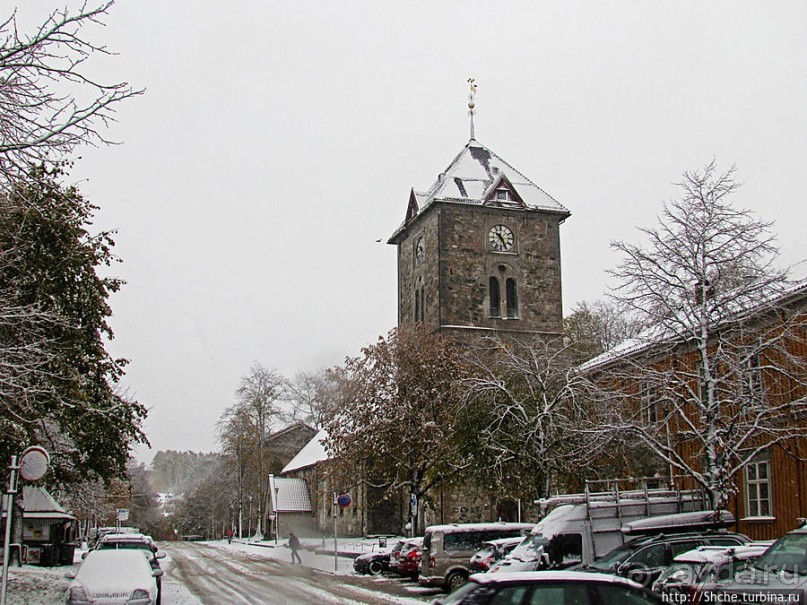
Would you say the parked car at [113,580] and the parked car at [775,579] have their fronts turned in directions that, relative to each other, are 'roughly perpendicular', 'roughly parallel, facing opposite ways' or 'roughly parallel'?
roughly perpendicular

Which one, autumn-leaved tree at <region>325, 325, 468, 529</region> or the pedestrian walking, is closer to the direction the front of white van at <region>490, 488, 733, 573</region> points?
the pedestrian walking

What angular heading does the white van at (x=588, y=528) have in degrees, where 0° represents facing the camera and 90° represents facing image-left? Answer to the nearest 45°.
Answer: approximately 45°

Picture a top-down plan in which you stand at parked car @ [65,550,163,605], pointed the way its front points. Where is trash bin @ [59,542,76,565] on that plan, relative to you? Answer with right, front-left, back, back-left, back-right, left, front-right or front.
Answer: back

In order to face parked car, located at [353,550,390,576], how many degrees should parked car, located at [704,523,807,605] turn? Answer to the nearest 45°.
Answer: approximately 90° to its right

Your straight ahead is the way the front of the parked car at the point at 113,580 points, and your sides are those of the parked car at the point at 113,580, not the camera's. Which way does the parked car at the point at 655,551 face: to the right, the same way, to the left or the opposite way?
to the right

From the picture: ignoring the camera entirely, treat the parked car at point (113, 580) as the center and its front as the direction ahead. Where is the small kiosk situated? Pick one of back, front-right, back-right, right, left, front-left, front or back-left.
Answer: back

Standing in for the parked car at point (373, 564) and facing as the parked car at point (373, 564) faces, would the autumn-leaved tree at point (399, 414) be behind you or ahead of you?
behind

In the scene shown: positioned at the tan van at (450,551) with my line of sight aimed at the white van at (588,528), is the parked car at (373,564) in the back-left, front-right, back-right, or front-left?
back-left

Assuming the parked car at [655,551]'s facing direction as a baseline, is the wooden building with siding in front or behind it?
behind
